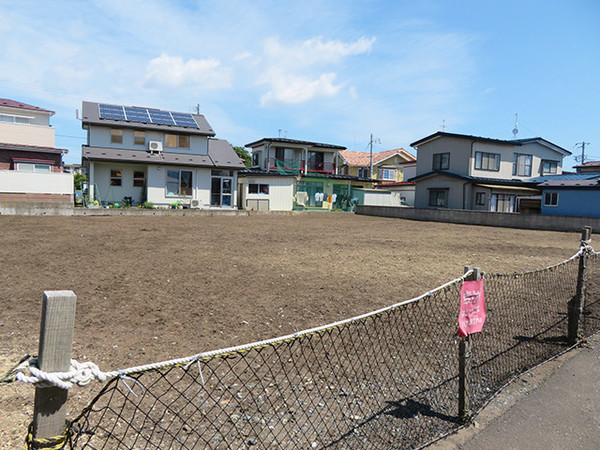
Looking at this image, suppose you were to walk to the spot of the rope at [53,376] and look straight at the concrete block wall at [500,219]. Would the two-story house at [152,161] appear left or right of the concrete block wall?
left

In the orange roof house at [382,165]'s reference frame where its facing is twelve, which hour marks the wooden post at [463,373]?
The wooden post is roughly at 12 o'clock from the orange roof house.

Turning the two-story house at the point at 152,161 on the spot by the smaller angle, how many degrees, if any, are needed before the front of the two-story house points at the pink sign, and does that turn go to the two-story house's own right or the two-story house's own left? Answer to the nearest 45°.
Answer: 0° — it already faces it

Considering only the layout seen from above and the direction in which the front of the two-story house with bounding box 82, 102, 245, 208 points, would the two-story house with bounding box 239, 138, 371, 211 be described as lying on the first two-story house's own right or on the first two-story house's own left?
on the first two-story house's own left

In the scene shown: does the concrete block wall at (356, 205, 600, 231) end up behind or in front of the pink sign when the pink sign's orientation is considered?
behind

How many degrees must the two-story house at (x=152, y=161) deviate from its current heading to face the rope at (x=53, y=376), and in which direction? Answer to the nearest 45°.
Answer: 0° — it already faces it

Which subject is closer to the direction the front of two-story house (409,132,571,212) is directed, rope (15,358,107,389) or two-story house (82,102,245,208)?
the rope

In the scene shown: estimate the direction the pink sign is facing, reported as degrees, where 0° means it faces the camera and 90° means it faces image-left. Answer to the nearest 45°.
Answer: approximately 0°

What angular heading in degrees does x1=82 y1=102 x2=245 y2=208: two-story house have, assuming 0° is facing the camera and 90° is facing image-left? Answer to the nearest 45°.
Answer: approximately 0°

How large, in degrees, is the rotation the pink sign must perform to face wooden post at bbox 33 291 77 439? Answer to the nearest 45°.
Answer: approximately 45° to its right
